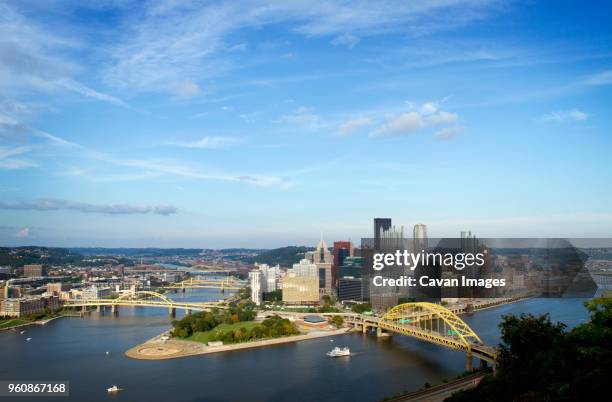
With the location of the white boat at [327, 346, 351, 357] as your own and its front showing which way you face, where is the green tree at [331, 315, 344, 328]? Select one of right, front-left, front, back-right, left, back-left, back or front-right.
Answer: right

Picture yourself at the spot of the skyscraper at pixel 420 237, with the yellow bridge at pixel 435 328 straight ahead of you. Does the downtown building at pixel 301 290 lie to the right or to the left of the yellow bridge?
right

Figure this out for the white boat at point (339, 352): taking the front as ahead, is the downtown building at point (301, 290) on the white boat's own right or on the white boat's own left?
on the white boat's own right

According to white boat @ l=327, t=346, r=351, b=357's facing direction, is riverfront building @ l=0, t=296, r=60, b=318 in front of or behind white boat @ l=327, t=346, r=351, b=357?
in front

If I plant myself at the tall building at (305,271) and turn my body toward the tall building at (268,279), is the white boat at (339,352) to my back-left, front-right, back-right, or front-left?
back-left

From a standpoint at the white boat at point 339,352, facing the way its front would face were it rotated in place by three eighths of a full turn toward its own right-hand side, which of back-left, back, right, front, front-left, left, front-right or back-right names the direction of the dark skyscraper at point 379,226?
front-left

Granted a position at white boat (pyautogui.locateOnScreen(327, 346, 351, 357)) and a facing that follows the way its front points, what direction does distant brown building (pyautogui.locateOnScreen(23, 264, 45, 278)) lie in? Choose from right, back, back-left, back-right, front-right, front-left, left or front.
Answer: front-right

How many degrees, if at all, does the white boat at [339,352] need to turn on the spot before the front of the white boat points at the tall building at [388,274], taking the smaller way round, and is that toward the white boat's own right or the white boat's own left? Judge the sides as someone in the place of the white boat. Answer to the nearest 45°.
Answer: approximately 90° to the white boat's own right

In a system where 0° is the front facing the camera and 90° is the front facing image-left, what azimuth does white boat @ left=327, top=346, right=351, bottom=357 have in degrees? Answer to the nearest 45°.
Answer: approximately 90°
